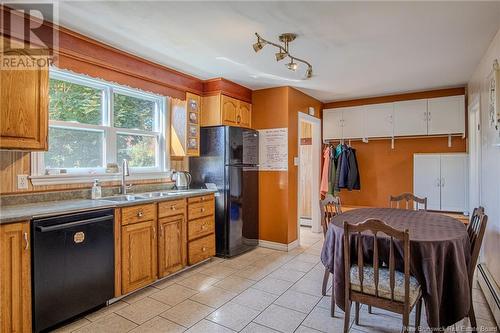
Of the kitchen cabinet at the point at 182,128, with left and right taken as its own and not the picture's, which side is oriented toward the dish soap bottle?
right

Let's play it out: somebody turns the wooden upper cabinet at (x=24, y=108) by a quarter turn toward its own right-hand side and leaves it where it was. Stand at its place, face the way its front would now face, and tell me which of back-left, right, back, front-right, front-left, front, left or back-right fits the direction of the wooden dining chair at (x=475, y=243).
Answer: back-left

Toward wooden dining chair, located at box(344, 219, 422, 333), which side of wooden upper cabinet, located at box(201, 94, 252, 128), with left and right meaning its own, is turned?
front

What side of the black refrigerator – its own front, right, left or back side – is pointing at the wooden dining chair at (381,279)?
front

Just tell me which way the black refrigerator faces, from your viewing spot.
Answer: facing the viewer and to the right of the viewer

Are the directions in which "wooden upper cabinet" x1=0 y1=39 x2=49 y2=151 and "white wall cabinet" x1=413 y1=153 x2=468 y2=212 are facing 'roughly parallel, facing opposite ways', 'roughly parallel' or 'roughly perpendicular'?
roughly perpendicular

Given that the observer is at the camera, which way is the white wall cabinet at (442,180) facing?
facing the viewer

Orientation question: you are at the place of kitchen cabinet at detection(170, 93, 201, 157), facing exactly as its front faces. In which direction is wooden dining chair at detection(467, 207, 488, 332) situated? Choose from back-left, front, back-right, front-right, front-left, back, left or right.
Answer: front

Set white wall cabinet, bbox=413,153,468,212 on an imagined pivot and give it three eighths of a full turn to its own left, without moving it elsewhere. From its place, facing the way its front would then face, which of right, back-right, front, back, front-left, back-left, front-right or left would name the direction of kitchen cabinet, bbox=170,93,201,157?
back

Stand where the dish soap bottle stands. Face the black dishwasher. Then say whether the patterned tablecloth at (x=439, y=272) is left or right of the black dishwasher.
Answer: left
